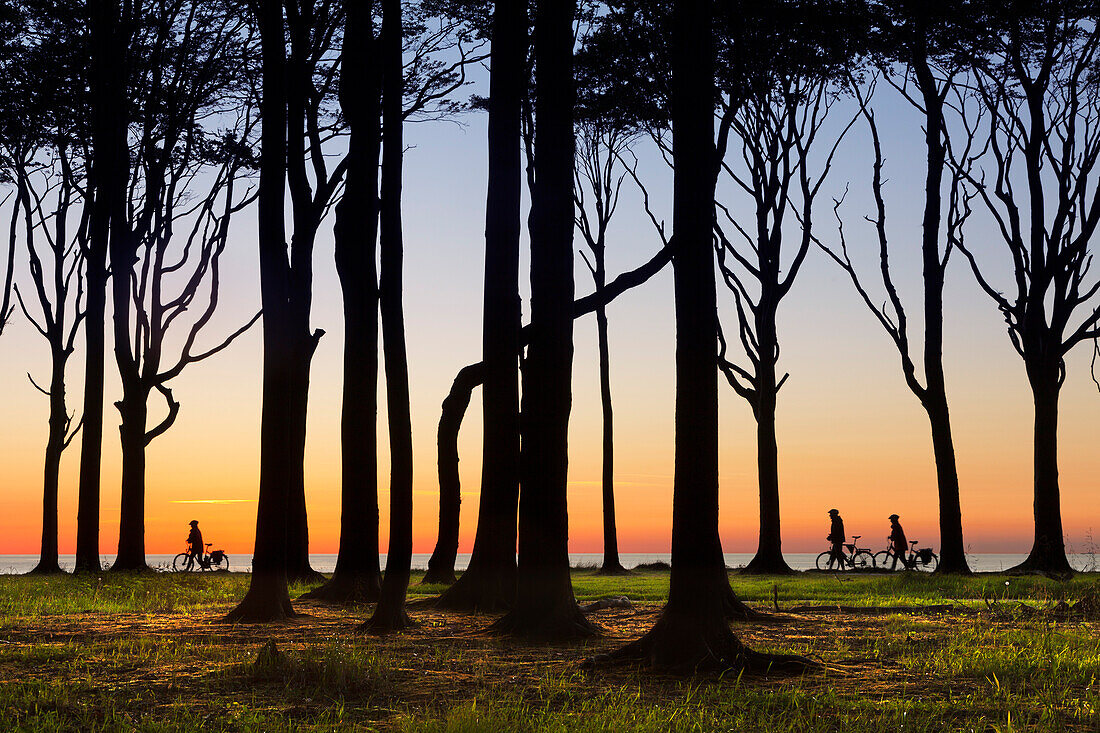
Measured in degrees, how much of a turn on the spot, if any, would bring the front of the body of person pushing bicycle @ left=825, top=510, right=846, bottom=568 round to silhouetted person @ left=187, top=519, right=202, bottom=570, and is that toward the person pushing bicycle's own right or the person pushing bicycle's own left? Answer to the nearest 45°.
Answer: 0° — they already face them

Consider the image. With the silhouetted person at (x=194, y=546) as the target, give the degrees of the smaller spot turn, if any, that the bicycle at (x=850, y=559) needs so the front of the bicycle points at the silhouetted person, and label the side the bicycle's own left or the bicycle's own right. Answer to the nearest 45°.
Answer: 0° — it already faces them

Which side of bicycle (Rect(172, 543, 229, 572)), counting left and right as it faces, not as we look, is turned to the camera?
left

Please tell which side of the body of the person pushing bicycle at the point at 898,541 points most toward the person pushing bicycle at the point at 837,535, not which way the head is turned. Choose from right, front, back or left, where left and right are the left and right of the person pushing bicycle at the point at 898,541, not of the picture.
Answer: front

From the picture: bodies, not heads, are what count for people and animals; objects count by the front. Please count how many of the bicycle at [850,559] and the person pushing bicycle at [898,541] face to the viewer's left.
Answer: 2

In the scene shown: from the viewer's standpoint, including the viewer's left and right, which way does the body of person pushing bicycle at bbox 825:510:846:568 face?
facing to the left of the viewer

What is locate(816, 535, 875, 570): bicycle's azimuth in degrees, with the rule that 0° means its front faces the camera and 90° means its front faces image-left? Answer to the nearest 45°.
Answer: approximately 90°

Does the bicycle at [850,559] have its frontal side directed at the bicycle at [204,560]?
yes

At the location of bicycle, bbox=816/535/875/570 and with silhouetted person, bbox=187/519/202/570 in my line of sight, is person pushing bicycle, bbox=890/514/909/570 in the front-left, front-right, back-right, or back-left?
back-left

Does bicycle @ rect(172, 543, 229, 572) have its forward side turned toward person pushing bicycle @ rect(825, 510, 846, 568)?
no

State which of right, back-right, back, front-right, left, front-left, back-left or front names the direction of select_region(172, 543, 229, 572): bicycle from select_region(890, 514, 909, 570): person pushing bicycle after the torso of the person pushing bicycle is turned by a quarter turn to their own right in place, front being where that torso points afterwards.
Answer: left

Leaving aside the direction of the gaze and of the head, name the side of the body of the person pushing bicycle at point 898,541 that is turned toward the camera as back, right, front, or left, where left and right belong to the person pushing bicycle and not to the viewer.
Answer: left

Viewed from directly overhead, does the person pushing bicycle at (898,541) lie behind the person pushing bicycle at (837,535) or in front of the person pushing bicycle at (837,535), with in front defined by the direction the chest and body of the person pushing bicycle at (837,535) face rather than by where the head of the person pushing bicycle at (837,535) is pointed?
behind
